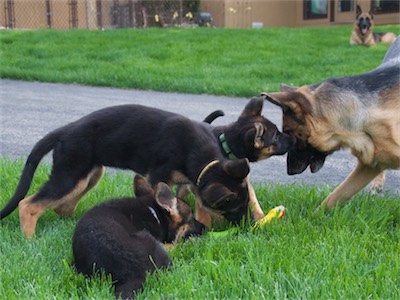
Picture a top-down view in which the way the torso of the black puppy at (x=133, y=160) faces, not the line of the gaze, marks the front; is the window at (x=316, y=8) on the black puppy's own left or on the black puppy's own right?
on the black puppy's own left

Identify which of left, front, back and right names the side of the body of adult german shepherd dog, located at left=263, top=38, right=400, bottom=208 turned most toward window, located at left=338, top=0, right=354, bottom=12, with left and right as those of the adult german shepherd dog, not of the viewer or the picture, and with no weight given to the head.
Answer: right

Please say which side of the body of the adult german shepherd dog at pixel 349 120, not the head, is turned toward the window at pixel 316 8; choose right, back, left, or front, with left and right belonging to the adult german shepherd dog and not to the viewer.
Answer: right

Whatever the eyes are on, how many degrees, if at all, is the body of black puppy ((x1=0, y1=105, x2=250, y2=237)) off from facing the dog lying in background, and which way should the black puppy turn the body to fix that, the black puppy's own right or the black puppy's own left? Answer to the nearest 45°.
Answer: approximately 45° to the black puppy's own left

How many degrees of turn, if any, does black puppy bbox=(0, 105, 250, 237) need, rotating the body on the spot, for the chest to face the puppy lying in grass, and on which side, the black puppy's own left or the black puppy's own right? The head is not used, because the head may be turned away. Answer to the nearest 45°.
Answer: approximately 90° to the black puppy's own right

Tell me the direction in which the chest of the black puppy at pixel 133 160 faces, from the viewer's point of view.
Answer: to the viewer's right

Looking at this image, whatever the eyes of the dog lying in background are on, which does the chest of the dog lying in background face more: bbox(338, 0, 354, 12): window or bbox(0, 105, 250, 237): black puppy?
the black puppy

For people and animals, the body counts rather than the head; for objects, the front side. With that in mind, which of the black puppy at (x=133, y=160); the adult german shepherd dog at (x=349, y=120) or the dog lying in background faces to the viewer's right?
the black puppy

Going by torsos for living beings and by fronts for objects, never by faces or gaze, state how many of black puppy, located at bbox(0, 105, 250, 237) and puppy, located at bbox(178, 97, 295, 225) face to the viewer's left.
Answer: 0

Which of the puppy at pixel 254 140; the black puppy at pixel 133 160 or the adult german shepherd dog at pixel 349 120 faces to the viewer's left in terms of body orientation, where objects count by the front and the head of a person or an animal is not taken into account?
the adult german shepherd dog

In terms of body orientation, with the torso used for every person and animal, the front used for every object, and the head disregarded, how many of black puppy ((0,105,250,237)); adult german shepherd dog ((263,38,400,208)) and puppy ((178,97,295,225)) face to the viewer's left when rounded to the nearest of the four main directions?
1

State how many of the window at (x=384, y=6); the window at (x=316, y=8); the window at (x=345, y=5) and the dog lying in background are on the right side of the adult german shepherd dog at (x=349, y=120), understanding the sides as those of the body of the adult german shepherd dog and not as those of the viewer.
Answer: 4

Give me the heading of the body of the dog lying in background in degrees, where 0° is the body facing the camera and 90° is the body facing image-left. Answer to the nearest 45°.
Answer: approximately 45°

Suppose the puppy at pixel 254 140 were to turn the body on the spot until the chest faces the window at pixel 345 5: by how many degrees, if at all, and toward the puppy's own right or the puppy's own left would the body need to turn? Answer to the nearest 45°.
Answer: approximately 90° to the puppy's own left

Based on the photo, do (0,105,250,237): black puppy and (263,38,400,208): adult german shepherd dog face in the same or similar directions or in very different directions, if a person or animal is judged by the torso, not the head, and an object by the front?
very different directions

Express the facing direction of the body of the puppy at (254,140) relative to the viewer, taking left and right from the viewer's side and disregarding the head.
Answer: facing to the right of the viewer

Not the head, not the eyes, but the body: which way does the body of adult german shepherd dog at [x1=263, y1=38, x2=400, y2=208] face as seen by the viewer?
to the viewer's left

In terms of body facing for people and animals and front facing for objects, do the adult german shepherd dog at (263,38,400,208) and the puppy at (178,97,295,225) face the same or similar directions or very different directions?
very different directions
